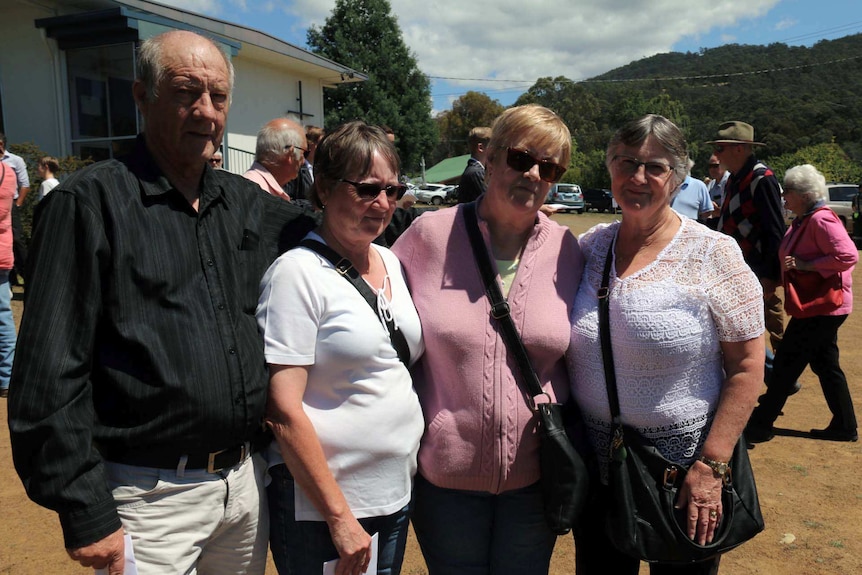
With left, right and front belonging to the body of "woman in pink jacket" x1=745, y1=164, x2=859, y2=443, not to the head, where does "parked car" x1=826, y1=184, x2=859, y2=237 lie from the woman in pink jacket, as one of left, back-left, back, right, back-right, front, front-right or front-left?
right

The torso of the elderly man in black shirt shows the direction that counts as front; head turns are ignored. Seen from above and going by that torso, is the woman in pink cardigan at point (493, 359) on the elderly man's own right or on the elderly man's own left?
on the elderly man's own left

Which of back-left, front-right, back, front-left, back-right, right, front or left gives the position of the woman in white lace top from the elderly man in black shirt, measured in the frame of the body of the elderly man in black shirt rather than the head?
front-left

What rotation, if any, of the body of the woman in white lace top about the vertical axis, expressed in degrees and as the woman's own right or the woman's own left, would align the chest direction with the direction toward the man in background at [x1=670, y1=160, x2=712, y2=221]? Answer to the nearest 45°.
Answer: approximately 135° to the woman's own right

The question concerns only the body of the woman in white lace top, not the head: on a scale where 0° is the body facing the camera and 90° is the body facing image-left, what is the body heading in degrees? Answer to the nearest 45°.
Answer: approximately 45°

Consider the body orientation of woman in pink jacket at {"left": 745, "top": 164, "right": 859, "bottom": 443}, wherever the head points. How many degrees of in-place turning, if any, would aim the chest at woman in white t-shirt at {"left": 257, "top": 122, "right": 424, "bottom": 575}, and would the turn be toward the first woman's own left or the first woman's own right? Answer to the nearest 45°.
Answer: approximately 90° to the first woman's own left

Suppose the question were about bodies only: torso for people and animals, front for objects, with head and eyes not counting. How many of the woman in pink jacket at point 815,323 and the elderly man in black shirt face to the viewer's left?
1

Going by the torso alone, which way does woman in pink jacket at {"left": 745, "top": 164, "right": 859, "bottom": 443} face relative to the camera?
to the viewer's left

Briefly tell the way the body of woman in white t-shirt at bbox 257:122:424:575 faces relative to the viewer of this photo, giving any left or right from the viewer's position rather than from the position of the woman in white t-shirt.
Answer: facing the viewer and to the right of the viewer

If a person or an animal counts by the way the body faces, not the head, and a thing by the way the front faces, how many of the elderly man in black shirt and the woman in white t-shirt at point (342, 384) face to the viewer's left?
0

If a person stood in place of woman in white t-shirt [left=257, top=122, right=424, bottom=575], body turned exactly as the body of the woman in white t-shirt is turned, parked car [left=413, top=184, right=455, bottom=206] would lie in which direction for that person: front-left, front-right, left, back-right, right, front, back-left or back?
back-left

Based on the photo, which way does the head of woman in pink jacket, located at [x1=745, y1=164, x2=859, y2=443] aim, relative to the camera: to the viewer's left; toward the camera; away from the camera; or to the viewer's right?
to the viewer's left

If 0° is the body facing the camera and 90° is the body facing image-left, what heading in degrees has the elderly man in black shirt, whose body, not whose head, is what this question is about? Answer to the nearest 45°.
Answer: approximately 315°
